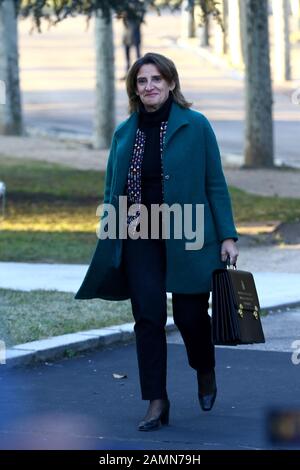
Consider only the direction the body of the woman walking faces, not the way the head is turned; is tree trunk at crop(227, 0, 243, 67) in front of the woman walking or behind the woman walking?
behind

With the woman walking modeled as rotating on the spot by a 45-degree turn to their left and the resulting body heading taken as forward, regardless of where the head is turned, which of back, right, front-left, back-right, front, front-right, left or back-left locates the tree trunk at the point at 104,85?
back

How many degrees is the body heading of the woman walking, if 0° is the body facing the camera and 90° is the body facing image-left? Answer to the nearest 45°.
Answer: approximately 45°

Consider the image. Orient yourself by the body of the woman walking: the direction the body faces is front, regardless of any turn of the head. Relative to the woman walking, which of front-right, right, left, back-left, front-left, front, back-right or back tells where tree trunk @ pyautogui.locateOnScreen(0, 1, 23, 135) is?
back-right

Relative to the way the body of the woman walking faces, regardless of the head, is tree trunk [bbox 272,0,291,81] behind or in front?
behind
